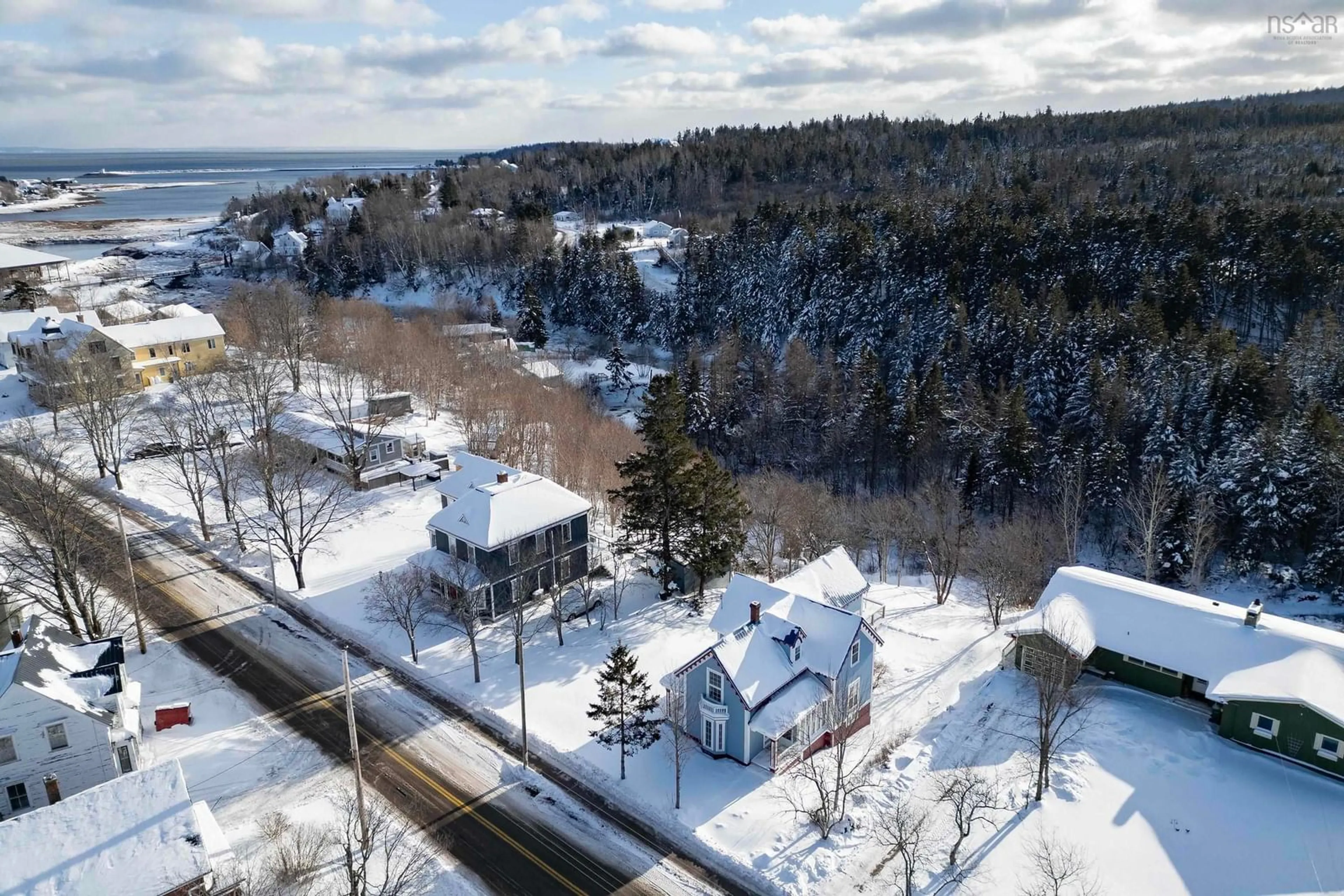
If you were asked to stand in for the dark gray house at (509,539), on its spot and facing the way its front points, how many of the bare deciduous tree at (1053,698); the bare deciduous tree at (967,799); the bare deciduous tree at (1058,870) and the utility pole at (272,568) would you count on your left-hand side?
3

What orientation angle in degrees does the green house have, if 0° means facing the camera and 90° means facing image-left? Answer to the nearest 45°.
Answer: approximately 45°

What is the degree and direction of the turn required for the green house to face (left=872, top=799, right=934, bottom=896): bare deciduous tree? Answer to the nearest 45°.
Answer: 0° — it already faces it

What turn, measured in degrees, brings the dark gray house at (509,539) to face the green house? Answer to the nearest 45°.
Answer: approximately 90° to its left

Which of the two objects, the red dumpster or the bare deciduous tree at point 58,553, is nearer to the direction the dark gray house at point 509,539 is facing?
the red dumpster

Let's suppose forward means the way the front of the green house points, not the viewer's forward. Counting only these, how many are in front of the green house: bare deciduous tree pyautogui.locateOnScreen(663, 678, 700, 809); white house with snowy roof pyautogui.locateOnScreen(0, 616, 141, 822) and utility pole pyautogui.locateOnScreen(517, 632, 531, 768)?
3

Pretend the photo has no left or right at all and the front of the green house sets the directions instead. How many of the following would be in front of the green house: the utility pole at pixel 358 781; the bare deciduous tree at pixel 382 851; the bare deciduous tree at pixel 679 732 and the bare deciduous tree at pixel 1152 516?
3

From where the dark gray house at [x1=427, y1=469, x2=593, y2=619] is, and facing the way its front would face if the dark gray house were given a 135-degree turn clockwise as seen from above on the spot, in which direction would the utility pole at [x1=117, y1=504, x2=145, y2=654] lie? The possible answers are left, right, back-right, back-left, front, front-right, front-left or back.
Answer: left

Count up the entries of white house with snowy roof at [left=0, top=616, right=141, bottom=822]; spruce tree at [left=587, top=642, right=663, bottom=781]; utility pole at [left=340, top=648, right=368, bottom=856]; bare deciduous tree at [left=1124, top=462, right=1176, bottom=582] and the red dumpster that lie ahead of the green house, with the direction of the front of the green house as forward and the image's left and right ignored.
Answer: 4

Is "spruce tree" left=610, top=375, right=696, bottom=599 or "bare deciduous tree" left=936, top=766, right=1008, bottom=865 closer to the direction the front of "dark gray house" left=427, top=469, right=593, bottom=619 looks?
the bare deciduous tree

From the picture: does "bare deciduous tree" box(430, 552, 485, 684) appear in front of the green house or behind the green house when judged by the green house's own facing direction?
in front

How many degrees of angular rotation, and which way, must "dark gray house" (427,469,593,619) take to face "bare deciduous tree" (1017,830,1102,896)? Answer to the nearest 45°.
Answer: approximately 90° to its left

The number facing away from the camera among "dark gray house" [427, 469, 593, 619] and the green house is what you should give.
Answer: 0

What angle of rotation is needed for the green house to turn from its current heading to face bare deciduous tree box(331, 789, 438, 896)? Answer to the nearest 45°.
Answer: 0° — it already faces it

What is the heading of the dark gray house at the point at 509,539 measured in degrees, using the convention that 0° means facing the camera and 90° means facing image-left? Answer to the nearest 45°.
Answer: approximately 45°

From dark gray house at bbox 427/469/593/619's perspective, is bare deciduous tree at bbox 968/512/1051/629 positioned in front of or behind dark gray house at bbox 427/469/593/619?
behind

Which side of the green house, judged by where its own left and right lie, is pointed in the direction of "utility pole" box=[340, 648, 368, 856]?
front

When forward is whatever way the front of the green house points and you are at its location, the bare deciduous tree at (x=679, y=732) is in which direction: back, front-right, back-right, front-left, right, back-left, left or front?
front

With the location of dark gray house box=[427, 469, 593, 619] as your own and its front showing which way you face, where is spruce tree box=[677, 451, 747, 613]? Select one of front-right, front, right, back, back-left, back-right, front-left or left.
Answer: back-left
